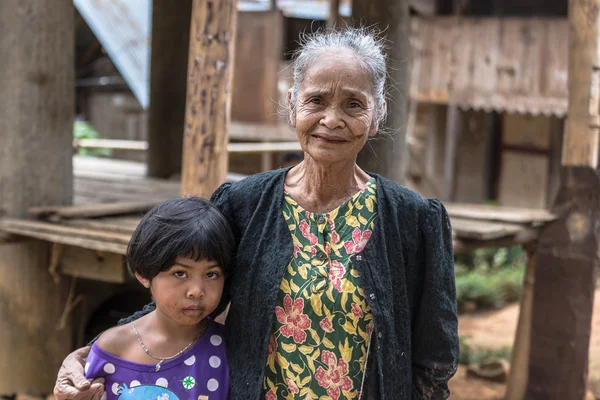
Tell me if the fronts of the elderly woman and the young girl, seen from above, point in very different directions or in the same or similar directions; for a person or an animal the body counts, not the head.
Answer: same or similar directions

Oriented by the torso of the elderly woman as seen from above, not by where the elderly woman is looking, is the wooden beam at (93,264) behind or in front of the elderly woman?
behind

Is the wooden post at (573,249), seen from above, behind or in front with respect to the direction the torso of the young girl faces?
behind

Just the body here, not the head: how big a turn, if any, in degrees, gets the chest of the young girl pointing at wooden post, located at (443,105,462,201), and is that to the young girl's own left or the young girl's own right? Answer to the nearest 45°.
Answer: approximately 135° to the young girl's own left

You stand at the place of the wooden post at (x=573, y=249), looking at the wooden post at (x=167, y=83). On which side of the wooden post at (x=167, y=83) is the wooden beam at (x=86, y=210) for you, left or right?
left

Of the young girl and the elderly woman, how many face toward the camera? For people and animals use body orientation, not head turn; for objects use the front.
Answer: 2

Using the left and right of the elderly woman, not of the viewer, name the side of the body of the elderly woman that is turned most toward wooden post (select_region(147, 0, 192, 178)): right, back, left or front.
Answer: back

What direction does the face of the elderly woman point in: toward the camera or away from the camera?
toward the camera

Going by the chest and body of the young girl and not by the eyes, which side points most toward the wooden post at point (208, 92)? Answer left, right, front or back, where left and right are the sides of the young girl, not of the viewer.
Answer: back

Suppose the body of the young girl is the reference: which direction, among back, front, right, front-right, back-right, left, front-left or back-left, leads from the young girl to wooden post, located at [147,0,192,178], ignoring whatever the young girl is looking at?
back

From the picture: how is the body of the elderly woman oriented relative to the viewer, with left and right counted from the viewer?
facing the viewer

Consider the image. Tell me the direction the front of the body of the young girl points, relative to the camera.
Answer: toward the camera
